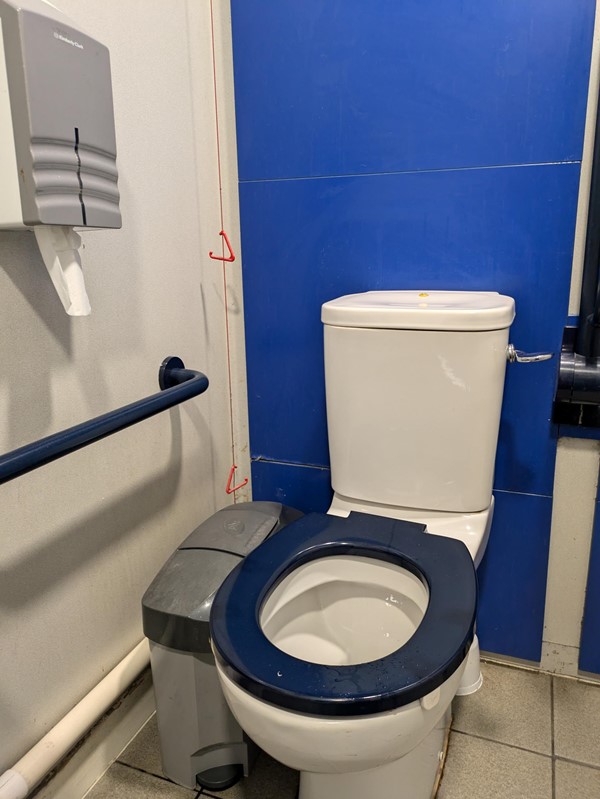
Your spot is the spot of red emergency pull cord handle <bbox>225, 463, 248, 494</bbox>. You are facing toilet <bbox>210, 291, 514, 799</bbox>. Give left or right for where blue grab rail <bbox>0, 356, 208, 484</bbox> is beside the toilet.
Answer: right

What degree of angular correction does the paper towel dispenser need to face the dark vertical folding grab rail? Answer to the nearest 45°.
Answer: approximately 45° to its left

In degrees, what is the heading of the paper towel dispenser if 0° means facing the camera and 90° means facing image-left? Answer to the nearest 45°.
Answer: approximately 315°
